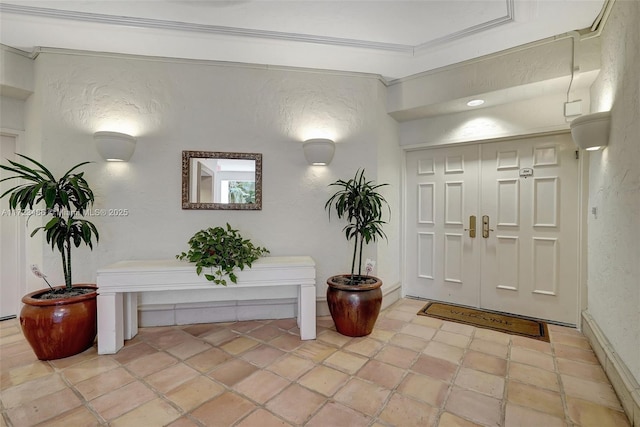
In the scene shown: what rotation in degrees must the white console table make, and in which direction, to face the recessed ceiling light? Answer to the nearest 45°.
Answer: approximately 90° to its left

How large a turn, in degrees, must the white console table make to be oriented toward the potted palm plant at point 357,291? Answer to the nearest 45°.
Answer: approximately 90° to its left

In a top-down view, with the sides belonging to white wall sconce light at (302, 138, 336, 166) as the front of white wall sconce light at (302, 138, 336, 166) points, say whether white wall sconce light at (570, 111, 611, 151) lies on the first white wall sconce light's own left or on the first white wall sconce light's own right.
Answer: on the first white wall sconce light's own left

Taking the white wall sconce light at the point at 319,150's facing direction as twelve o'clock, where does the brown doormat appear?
The brown doormat is roughly at 9 o'clock from the white wall sconce light.

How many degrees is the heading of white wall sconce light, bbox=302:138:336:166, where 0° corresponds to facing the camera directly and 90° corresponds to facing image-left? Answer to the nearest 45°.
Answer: approximately 0°

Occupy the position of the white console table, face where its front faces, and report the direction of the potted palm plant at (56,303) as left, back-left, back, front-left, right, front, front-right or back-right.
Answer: right

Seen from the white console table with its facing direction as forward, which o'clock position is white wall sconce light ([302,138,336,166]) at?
The white wall sconce light is roughly at 9 o'clock from the white console table.

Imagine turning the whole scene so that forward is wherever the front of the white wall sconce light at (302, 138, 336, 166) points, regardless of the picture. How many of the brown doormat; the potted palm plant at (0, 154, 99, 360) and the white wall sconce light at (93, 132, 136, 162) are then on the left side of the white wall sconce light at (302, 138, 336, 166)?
1

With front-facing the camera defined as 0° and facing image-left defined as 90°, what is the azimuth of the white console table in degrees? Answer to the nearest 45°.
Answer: approximately 0°

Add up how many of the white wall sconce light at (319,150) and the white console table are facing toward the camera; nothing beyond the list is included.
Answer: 2

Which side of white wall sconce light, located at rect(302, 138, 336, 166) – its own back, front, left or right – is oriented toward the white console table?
right

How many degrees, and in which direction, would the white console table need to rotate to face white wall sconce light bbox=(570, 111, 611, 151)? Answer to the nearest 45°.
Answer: approximately 45° to its left

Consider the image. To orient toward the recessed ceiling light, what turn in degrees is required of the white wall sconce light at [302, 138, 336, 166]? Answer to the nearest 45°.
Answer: approximately 90° to its left

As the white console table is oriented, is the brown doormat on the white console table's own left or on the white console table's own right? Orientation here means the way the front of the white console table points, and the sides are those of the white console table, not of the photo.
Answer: on the white console table's own left
